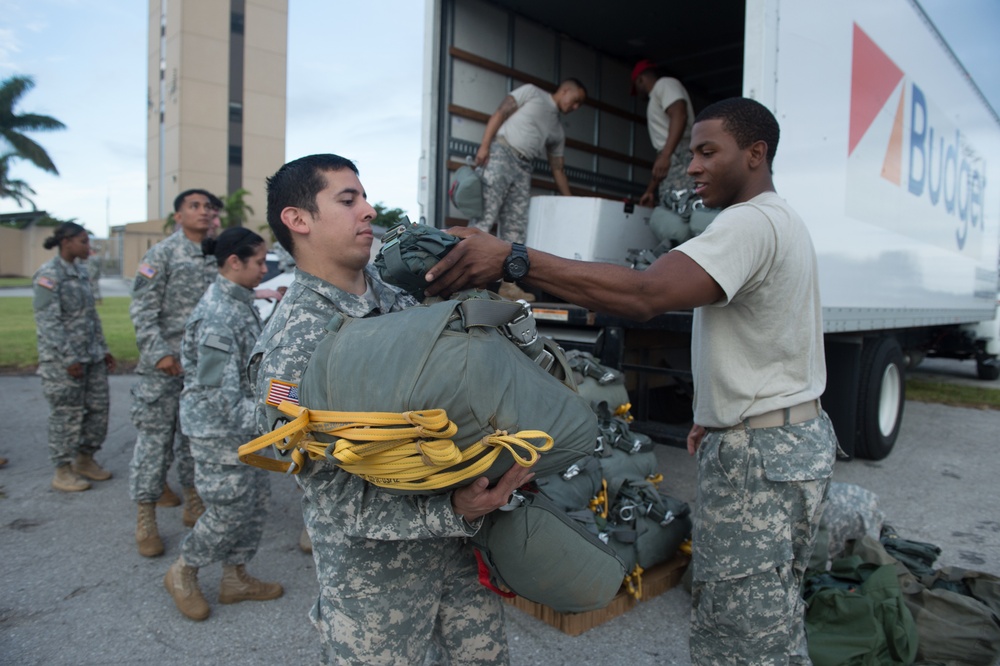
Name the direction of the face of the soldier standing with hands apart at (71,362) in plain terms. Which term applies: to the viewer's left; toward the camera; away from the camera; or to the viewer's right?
to the viewer's right

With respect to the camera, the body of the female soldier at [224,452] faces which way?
to the viewer's right

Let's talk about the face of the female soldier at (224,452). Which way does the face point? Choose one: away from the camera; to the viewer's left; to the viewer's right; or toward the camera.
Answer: to the viewer's right

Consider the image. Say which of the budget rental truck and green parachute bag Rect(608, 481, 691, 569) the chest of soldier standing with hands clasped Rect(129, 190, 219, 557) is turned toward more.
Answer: the green parachute bag

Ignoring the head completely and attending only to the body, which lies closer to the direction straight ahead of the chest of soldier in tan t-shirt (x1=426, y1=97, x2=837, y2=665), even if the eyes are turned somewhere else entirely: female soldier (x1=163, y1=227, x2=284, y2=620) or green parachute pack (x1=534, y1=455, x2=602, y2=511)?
the female soldier

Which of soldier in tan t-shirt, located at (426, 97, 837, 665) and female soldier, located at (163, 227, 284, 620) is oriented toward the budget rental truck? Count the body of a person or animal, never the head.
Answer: the female soldier

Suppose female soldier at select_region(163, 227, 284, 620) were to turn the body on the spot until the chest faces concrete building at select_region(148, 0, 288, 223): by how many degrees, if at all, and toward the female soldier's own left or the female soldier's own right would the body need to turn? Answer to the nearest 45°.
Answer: approximately 90° to the female soldier's own left

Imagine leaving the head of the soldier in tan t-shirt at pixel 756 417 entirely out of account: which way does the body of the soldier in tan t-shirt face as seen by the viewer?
to the viewer's left

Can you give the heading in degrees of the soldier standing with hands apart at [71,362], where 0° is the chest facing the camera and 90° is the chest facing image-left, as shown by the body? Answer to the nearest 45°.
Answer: approximately 315°
